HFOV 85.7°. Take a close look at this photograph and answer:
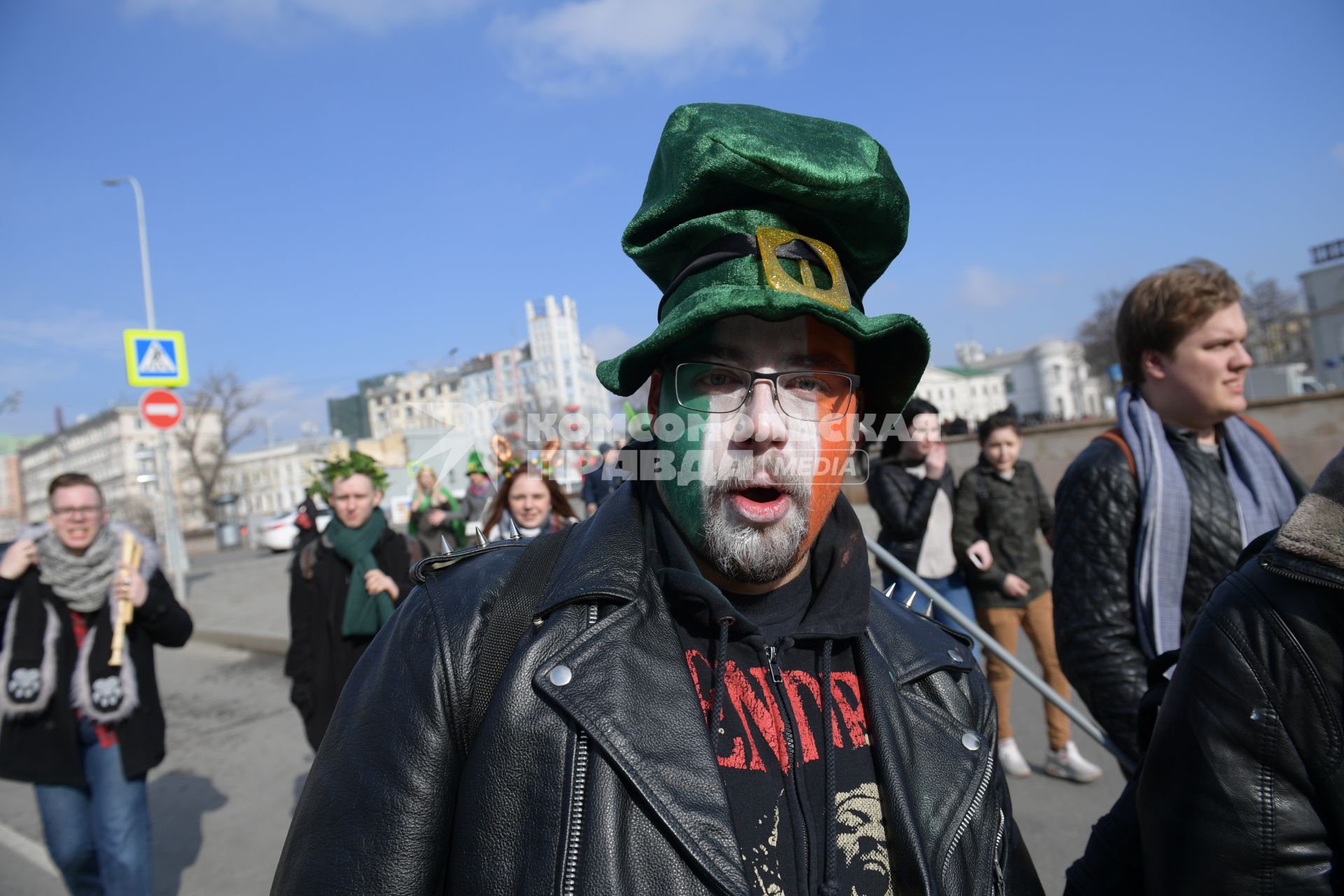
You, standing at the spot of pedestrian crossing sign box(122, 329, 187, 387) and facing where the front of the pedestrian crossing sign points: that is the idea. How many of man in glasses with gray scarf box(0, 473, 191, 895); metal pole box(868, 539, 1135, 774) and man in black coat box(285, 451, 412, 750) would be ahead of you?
3

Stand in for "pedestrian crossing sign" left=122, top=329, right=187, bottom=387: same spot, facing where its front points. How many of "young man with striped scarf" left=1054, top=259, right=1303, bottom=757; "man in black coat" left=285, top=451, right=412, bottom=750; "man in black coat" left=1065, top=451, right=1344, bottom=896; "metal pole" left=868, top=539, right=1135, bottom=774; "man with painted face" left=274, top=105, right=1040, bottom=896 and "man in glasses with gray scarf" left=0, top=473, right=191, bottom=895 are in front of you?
6

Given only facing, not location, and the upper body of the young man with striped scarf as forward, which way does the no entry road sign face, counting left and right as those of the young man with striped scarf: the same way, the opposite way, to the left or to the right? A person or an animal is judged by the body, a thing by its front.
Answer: the same way

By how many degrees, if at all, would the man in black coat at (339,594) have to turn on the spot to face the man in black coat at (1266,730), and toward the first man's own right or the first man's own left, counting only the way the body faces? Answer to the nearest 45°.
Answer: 0° — they already face them

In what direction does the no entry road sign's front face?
toward the camera

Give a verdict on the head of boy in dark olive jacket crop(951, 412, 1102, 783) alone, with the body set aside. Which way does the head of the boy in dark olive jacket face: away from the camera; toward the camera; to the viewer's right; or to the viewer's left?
toward the camera

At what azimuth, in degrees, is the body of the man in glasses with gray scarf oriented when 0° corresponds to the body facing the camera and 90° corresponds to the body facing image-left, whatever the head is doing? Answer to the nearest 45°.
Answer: approximately 0°

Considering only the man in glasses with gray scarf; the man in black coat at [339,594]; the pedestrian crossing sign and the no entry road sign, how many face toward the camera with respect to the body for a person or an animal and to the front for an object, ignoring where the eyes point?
4

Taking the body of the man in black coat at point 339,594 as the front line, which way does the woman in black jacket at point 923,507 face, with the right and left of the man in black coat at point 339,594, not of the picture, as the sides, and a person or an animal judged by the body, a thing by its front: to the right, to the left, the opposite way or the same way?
the same way

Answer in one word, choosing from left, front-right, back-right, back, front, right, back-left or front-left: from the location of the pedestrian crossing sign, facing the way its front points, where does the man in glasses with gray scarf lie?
front

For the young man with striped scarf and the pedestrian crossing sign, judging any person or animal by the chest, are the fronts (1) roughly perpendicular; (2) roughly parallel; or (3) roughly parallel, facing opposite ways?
roughly parallel

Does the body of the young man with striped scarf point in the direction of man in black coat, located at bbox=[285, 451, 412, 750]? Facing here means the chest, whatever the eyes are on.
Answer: no

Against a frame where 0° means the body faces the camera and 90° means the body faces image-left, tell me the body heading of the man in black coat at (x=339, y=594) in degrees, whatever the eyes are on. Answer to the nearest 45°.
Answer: approximately 0°

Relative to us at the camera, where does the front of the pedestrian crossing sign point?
facing the viewer

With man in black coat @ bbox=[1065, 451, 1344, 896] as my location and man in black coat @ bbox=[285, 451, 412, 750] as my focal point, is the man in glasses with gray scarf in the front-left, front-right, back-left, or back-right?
front-left

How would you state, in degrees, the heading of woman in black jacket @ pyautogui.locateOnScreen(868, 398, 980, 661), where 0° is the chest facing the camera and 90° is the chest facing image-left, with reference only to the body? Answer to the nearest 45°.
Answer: approximately 315°

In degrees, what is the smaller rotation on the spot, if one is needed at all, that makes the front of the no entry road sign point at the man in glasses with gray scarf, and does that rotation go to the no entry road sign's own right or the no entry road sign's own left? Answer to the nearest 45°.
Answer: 0° — it already faces them

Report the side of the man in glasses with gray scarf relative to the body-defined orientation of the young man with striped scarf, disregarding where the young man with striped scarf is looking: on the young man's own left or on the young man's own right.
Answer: on the young man's own right
